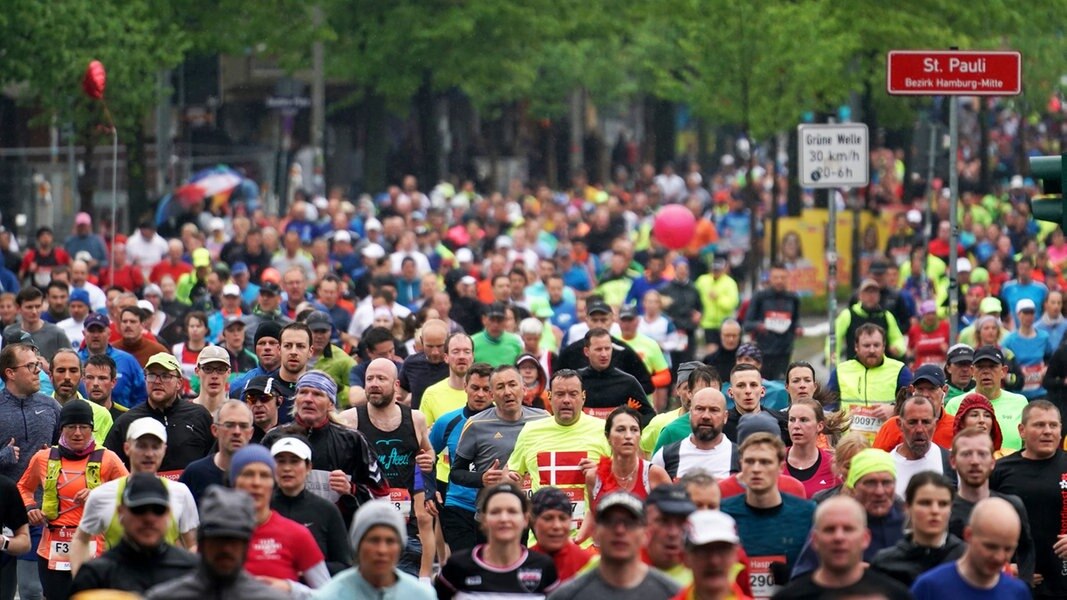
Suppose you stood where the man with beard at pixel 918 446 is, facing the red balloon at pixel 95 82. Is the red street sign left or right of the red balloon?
right

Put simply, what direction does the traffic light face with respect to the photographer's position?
facing to the left of the viewer

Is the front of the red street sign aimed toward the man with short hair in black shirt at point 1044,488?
yes

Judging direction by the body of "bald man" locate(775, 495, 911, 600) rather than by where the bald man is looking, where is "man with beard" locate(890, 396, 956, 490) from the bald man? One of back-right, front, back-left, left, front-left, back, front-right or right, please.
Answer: back

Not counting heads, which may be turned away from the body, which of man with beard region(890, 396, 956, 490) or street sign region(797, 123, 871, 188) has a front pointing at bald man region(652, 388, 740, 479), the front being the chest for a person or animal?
the street sign

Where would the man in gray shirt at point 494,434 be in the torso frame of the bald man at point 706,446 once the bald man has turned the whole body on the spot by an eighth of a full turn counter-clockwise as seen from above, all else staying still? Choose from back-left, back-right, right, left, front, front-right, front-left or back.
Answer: back

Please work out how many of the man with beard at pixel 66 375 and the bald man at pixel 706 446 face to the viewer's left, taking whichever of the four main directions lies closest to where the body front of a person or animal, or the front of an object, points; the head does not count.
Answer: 0

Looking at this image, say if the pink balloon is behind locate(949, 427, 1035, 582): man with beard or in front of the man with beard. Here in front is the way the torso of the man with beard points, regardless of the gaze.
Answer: behind
